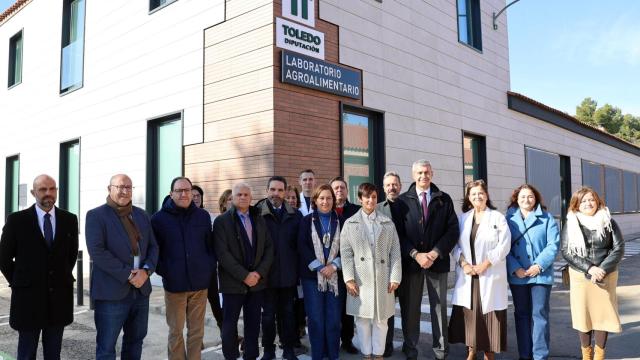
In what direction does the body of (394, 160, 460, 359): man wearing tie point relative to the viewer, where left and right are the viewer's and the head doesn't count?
facing the viewer

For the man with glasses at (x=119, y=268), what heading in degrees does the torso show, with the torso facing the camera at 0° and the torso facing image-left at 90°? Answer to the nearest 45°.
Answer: approximately 315°

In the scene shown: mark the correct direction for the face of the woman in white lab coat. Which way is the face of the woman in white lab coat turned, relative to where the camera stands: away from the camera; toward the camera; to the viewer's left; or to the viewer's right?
toward the camera

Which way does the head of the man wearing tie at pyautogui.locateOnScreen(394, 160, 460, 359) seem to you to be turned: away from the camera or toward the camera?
toward the camera

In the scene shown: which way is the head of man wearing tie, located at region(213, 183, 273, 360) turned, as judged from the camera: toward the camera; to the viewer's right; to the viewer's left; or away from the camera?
toward the camera

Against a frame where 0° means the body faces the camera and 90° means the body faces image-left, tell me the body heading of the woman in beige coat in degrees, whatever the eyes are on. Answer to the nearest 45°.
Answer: approximately 0°

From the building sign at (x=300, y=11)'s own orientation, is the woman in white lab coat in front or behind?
in front

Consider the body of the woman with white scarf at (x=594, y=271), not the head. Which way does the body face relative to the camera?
toward the camera

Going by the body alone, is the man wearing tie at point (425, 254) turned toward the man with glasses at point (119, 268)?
no

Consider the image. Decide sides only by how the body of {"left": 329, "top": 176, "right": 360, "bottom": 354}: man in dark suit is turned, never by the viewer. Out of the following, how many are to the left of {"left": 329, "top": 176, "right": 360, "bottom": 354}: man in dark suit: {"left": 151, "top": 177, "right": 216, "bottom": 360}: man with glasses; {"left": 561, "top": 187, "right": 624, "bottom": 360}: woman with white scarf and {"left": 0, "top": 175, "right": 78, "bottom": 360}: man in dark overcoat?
1

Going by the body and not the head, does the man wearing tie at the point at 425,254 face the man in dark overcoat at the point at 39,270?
no

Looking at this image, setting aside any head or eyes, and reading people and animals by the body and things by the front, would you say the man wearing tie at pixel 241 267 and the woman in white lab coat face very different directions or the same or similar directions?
same or similar directions

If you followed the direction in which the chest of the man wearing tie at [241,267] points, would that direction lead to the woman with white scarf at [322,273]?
no

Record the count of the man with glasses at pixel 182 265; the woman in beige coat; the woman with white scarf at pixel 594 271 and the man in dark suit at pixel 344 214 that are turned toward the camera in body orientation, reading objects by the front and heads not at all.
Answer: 4

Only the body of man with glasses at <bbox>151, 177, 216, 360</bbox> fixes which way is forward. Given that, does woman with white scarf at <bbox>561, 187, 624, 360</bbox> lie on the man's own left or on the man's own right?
on the man's own left
